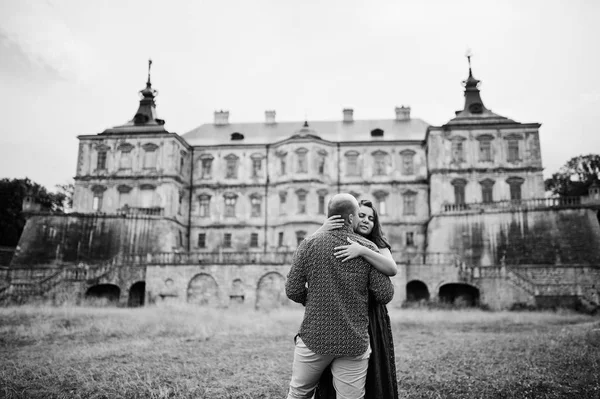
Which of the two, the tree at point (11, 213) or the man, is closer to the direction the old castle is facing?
the man

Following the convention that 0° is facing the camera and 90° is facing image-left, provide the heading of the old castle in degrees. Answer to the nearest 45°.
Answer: approximately 0°

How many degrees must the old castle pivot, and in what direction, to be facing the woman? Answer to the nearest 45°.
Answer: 0° — it already faces them

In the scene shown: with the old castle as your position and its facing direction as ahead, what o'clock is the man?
The man is roughly at 12 o'clock from the old castle.

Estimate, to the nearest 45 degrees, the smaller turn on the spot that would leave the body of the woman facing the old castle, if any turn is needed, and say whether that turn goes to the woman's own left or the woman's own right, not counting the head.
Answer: approximately 135° to the woman's own right

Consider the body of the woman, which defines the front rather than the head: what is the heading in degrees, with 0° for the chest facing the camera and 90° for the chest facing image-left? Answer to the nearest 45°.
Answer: approximately 45°
